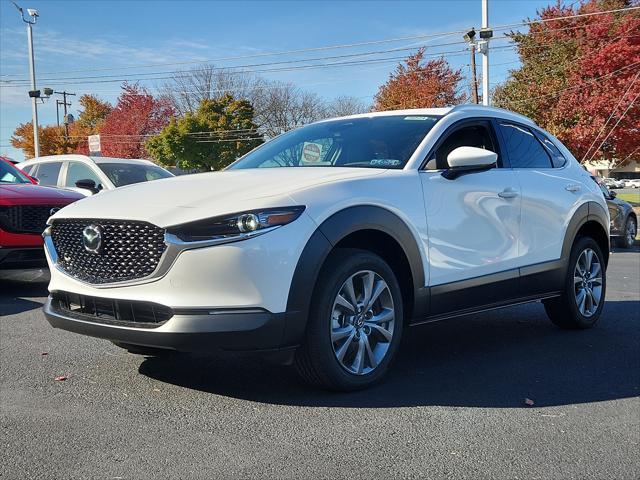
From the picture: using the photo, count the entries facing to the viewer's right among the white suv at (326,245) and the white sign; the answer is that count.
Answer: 0

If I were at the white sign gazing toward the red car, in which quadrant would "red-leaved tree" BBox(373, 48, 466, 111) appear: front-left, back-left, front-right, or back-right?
back-left

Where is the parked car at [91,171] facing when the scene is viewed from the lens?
facing the viewer and to the right of the viewer

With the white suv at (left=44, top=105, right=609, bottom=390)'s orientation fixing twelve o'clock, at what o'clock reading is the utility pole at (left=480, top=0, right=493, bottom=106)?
The utility pole is roughly at 5 o'clock from the white suv.

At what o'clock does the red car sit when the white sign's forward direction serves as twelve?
The red car is roughly at 12 o'clock from the white sign.

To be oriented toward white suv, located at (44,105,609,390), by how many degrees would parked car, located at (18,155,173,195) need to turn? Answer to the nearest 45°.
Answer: approximately 45° to its right

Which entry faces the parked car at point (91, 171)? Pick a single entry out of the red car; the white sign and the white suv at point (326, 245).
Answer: the white sign

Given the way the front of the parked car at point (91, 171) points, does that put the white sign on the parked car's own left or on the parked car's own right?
on the parked car's own left

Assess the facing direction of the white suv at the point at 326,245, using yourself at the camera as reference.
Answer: facing the viewer and to the left of the viewer

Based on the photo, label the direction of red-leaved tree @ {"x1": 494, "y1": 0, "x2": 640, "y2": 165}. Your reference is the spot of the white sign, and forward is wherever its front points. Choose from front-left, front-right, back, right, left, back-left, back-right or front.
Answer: left

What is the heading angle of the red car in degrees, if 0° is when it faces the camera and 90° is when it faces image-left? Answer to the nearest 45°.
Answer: approximately 315°

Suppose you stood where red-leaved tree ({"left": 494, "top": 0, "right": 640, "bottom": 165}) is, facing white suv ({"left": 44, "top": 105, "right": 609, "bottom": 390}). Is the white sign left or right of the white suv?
right

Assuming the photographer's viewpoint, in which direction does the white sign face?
facing the viewer
